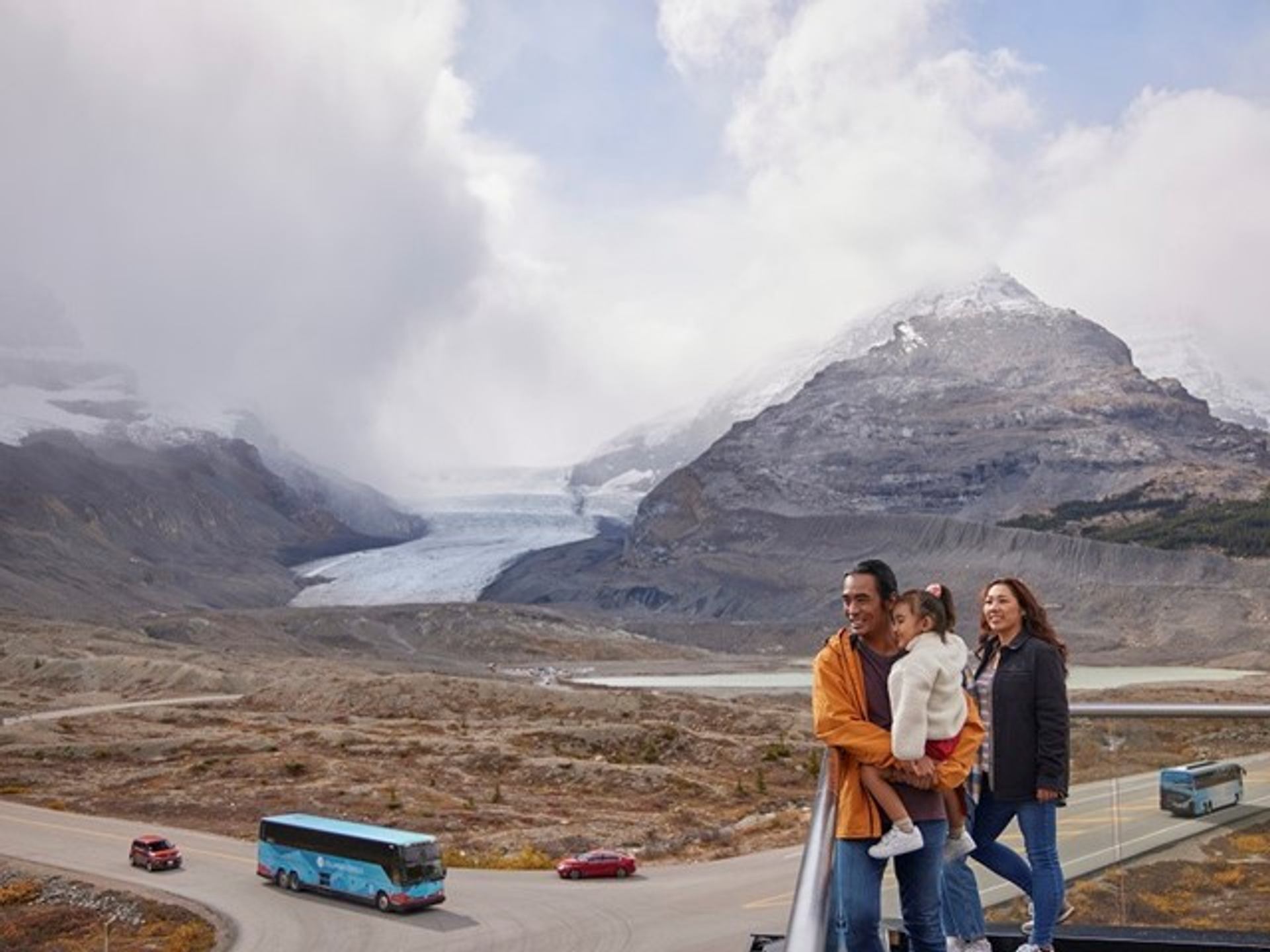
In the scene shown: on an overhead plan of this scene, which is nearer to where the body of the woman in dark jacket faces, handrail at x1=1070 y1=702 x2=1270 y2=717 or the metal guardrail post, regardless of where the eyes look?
the metal guardrail post

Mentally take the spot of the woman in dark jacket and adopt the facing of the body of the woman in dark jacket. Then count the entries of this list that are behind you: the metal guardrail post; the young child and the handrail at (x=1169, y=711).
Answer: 1

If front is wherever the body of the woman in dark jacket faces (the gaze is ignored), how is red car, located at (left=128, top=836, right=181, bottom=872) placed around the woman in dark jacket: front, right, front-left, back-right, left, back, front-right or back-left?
right

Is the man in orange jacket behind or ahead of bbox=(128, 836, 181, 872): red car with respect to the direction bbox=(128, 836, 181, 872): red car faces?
ahead

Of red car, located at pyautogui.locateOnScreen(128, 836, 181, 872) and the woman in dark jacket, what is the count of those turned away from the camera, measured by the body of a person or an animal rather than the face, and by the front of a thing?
0

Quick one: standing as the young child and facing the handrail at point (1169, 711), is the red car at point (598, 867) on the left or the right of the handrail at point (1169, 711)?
left

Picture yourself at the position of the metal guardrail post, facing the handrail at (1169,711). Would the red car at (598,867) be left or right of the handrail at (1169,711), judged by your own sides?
left

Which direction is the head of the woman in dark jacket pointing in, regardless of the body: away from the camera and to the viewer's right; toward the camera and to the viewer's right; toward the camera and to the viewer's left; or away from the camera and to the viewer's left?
toward the camera and to the viewer's left

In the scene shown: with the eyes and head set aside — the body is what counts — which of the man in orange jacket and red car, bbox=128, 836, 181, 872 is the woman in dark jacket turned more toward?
the man in orange jacket

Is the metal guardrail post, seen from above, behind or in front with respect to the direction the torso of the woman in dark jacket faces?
in front

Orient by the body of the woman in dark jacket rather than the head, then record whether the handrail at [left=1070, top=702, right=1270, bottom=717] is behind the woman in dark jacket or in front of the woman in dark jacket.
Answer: behind

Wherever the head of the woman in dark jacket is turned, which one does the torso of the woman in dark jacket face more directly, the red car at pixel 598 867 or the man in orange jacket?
the man in orange jacket

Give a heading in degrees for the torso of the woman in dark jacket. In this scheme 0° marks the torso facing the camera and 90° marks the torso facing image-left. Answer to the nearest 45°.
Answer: approximately 45°
